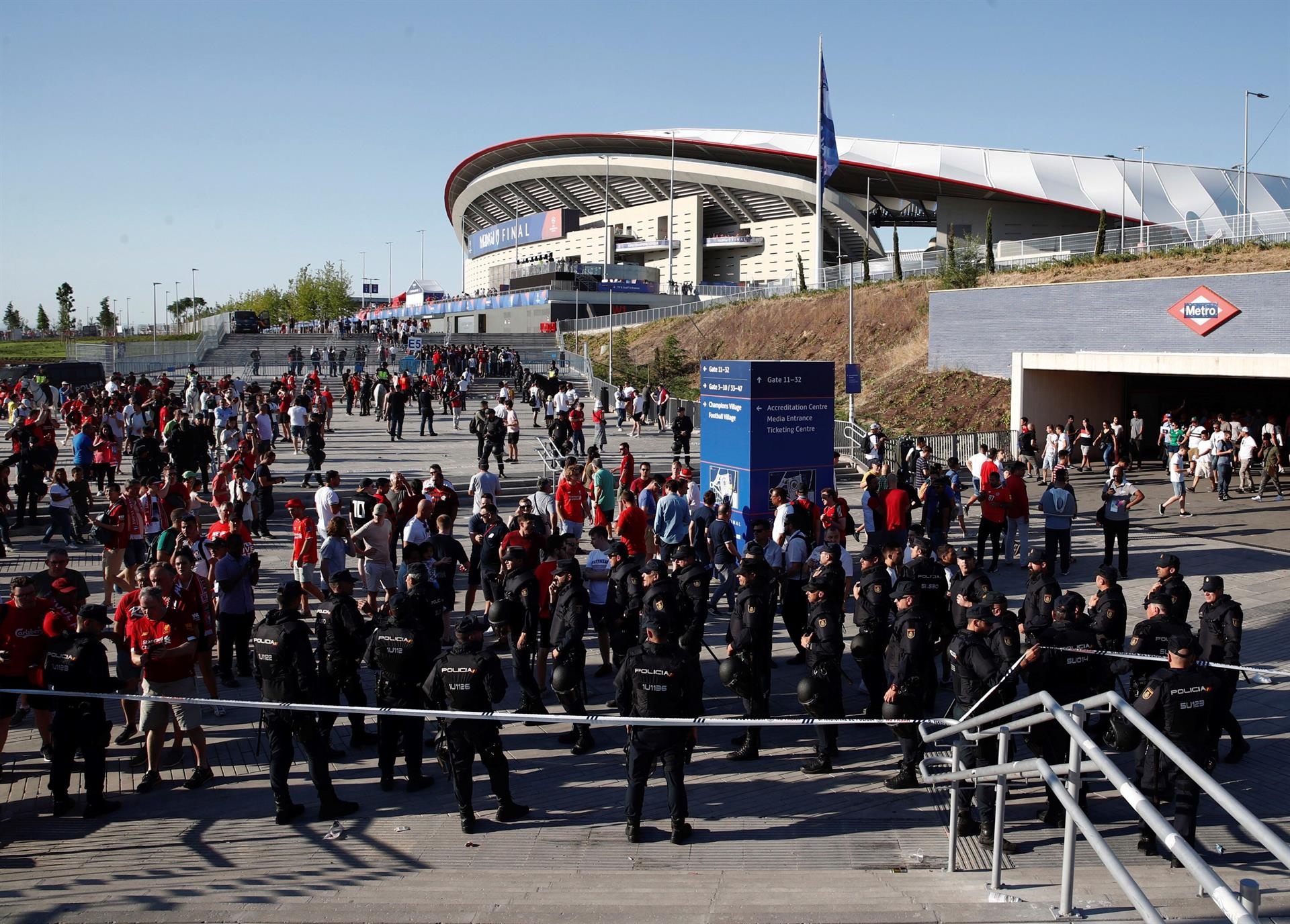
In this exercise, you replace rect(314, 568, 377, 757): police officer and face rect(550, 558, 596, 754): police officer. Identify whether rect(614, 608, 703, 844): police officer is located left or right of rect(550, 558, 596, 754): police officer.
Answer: right

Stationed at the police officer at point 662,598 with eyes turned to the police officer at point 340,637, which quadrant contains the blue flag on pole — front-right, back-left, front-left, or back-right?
back-right

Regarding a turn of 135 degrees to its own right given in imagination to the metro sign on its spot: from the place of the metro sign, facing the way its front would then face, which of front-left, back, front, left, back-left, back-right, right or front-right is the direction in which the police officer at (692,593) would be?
back-left

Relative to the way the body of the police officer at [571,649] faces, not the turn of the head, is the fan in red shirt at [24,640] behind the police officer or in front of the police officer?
in front

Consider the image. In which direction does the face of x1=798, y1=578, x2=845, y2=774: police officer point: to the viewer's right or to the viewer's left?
to the viewer's left
